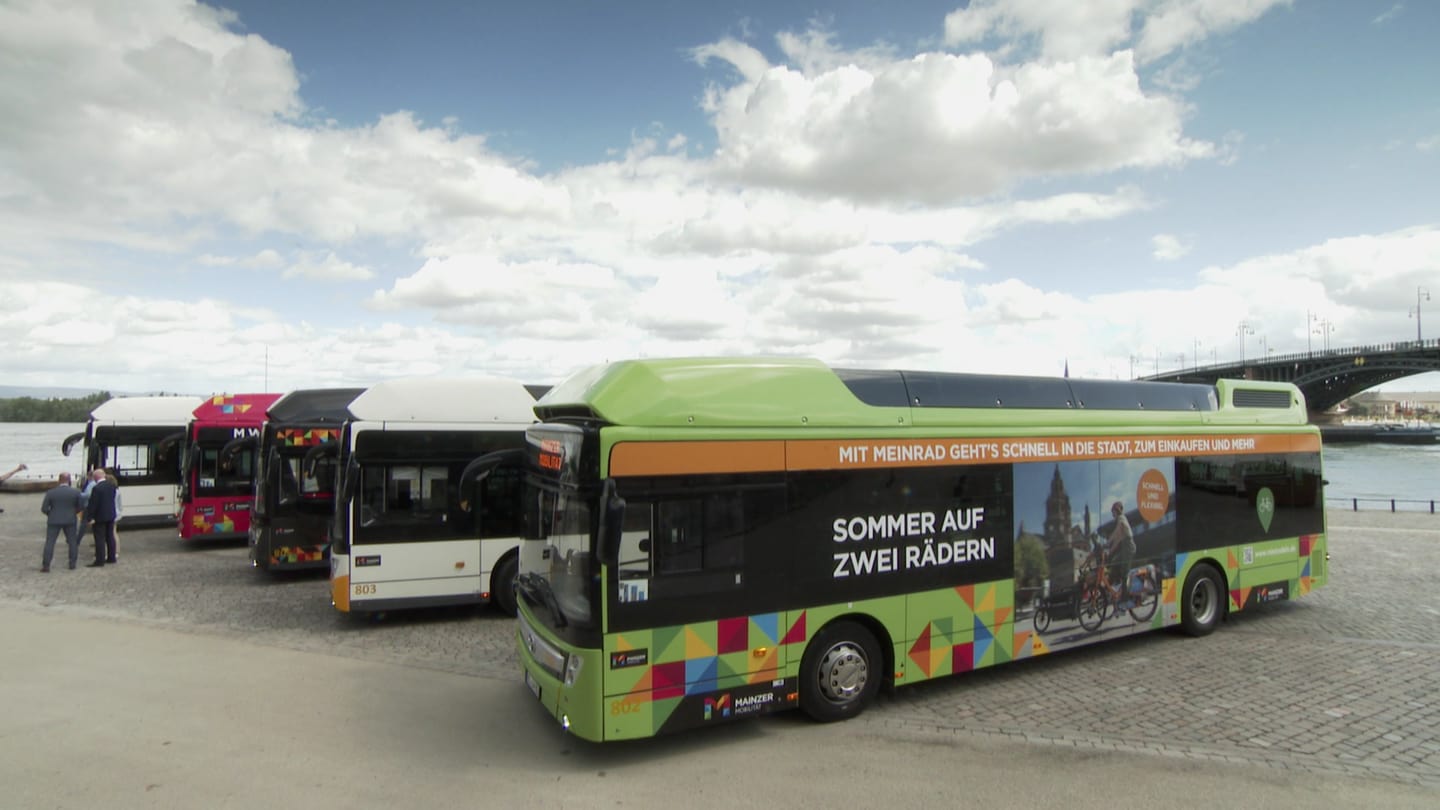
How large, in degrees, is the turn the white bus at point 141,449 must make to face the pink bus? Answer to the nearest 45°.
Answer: approximately 90° to its left

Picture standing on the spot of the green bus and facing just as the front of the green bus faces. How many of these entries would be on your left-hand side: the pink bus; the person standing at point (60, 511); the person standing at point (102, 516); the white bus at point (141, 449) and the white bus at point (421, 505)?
0

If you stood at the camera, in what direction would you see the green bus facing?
facing the viewer and to the left of the viewer

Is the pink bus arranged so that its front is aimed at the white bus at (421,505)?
no

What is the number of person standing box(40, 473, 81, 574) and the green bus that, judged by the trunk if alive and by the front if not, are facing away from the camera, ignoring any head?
1

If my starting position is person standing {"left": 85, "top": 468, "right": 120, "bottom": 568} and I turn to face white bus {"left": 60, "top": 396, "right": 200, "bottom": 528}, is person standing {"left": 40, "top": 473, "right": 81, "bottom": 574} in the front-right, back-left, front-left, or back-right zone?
back-left

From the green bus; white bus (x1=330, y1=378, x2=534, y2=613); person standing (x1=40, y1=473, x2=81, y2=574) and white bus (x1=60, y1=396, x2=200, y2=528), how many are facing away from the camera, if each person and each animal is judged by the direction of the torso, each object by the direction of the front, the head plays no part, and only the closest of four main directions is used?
1

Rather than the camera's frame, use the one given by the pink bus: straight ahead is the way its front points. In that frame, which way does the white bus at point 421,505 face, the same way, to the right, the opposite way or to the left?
the same way

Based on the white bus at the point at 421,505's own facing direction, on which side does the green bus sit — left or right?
on its left

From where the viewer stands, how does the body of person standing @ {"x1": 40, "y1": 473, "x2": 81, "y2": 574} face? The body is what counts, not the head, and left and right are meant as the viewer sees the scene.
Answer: facing away from the viewer

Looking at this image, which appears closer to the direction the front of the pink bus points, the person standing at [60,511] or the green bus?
the person standing
